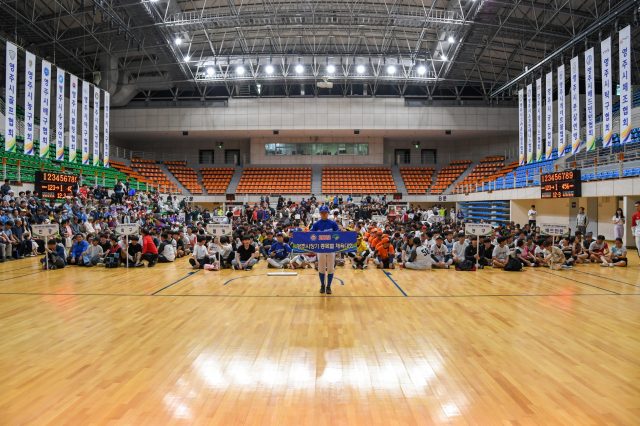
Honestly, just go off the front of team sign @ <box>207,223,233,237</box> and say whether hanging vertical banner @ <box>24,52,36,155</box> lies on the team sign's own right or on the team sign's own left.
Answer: on the team sign's own right

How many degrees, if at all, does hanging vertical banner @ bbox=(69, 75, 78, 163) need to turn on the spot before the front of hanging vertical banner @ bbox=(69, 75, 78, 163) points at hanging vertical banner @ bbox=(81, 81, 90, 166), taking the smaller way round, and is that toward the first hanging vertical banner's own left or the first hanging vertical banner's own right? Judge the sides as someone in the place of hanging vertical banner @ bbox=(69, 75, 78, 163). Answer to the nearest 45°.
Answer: approximately 90° to the first hanging vertical banner's own left

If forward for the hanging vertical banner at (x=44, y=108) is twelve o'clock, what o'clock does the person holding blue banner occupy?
The person holding blue banner is roughly at 1 o'clock from the hanging vertical banner.

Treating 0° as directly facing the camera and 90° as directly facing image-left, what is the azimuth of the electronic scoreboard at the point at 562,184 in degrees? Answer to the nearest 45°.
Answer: approximately 45°

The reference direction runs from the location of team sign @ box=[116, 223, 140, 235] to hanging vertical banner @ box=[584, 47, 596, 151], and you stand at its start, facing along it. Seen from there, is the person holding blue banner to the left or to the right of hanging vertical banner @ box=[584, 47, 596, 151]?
right

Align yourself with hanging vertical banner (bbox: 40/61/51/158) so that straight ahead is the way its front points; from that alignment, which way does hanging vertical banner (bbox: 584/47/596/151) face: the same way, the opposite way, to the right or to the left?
the opposite way

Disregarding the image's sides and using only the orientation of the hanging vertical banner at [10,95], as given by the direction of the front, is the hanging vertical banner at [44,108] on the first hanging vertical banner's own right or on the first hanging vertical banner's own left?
on the first hanging vertical banner's own left

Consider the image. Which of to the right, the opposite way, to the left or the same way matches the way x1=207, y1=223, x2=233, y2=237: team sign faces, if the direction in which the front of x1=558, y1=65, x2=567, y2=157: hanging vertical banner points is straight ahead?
to the left
